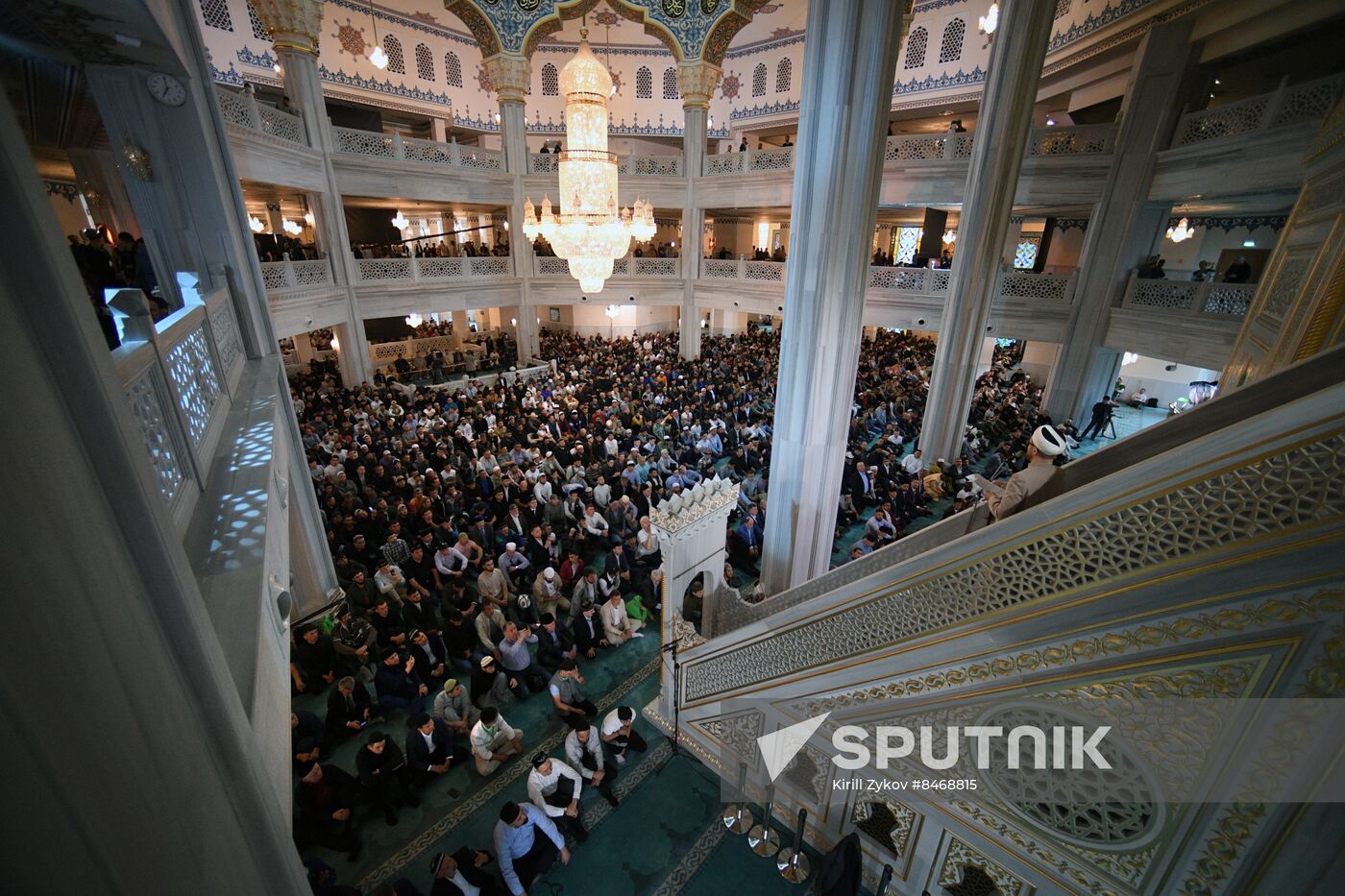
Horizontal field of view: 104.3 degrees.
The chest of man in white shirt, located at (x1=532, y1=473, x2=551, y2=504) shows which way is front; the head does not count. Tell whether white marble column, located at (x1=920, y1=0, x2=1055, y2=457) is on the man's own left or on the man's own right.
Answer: on the man's own left

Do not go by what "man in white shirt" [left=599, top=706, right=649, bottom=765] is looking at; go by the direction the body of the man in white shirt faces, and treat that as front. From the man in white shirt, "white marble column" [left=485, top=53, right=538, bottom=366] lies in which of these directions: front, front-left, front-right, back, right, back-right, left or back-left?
back-left
